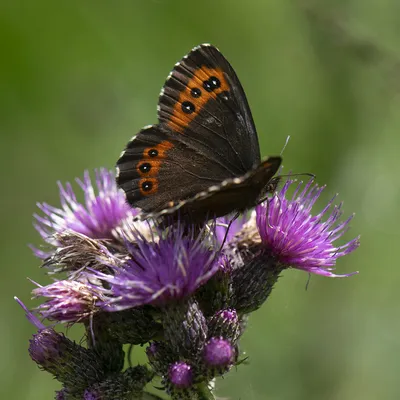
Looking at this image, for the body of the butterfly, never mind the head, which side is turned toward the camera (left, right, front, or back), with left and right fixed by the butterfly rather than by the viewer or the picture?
right
